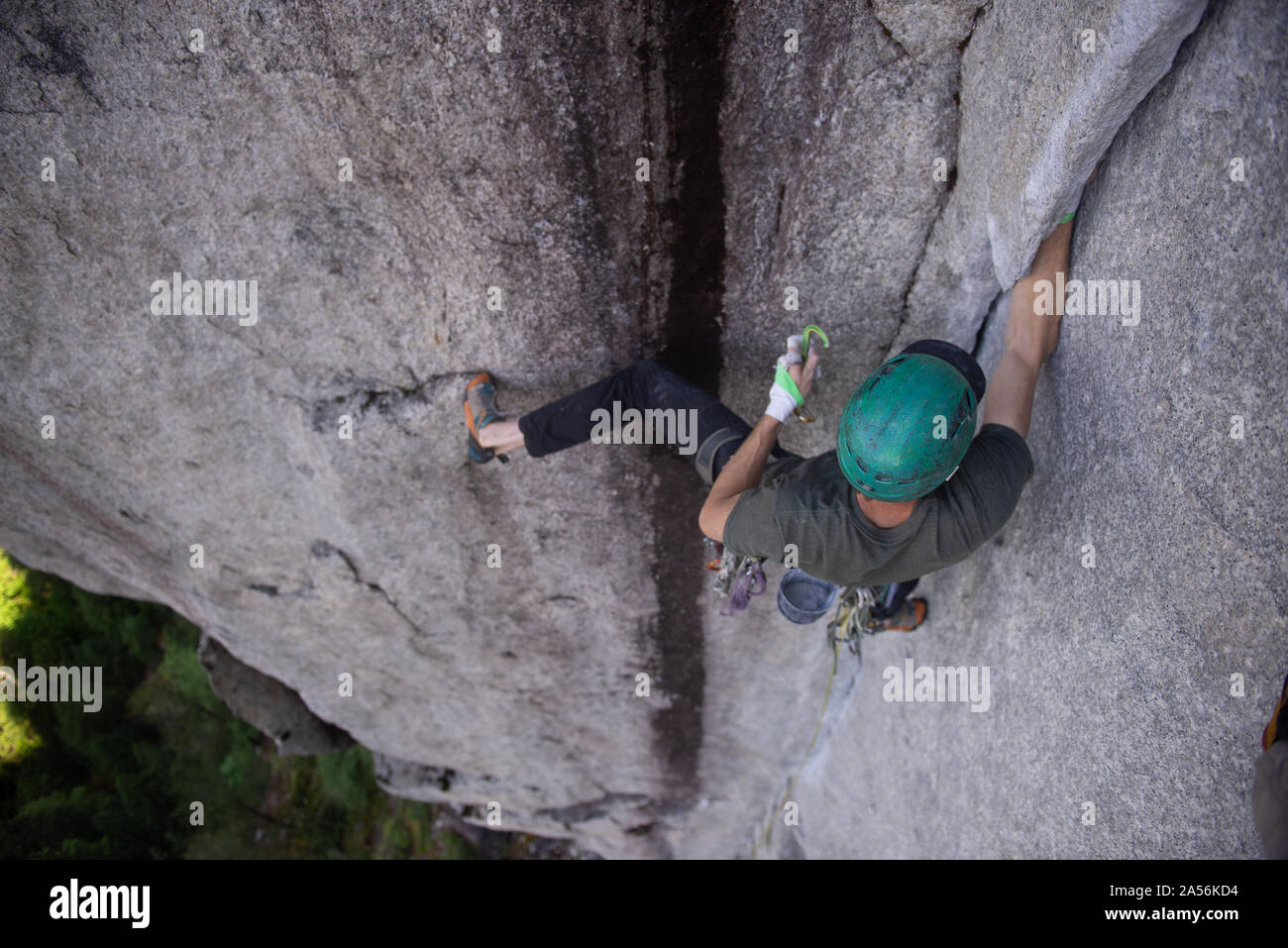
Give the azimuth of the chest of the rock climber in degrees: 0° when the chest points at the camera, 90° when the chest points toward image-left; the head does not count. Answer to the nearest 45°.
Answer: approximately 180°
